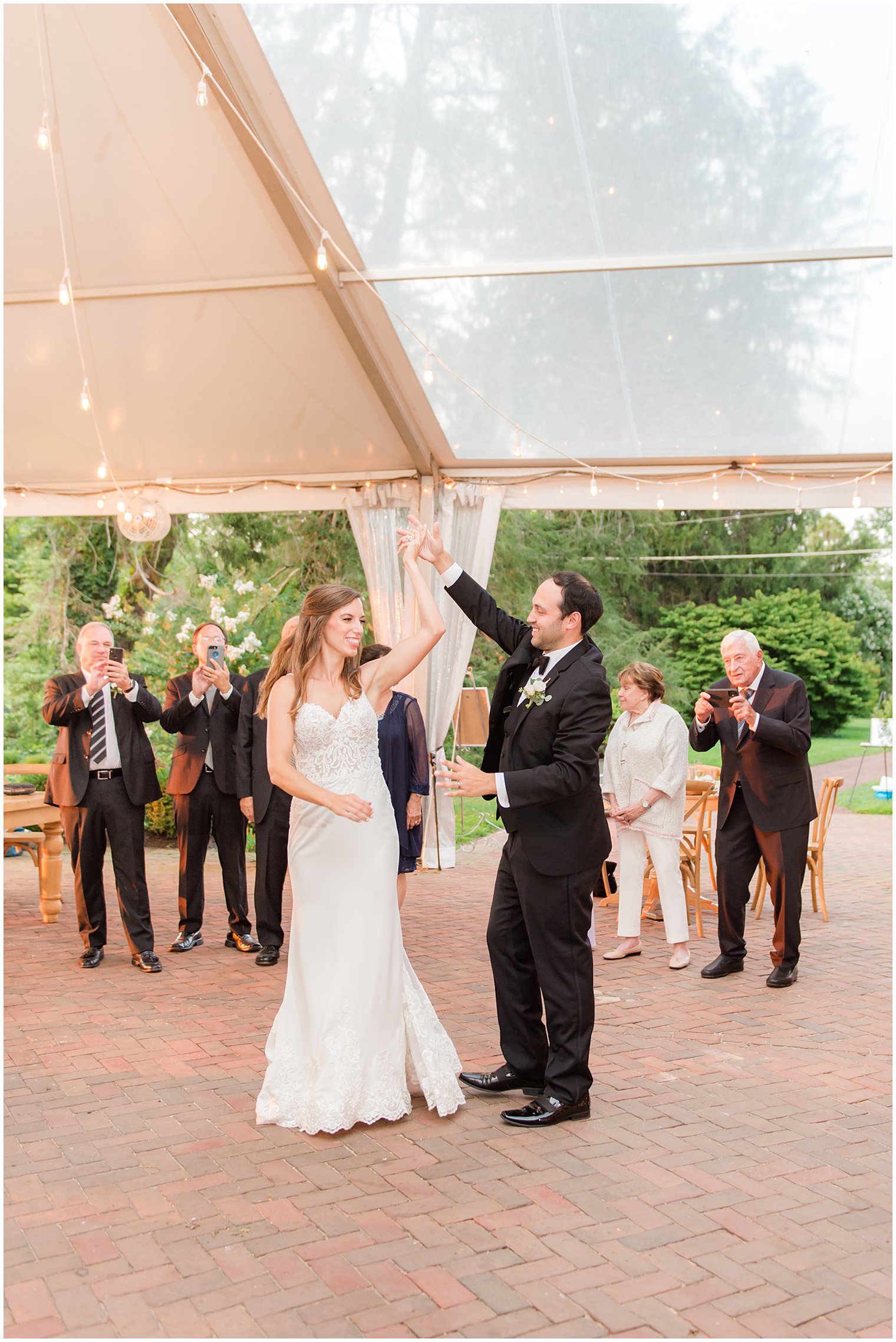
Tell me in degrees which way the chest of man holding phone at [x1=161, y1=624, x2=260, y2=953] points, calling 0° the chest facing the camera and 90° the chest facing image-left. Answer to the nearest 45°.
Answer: approximately 0°

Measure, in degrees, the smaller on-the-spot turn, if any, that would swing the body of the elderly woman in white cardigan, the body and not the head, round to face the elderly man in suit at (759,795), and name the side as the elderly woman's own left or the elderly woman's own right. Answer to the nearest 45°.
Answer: approximately 90° to the elderly woman's own left

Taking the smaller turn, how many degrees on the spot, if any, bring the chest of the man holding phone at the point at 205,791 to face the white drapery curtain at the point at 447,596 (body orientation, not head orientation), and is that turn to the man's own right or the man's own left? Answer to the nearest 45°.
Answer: approximately 135° to the man's own left

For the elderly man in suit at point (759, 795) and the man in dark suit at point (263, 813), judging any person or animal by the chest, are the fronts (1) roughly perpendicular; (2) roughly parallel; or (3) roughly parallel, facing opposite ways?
roughly perpendicular

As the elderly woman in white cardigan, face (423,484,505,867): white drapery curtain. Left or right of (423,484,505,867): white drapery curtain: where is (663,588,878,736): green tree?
right

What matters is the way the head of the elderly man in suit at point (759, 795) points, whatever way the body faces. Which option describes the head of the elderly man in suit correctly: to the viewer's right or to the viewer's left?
to the viewer's left

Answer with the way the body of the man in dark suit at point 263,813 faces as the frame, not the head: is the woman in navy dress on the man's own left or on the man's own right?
on the man's own left
